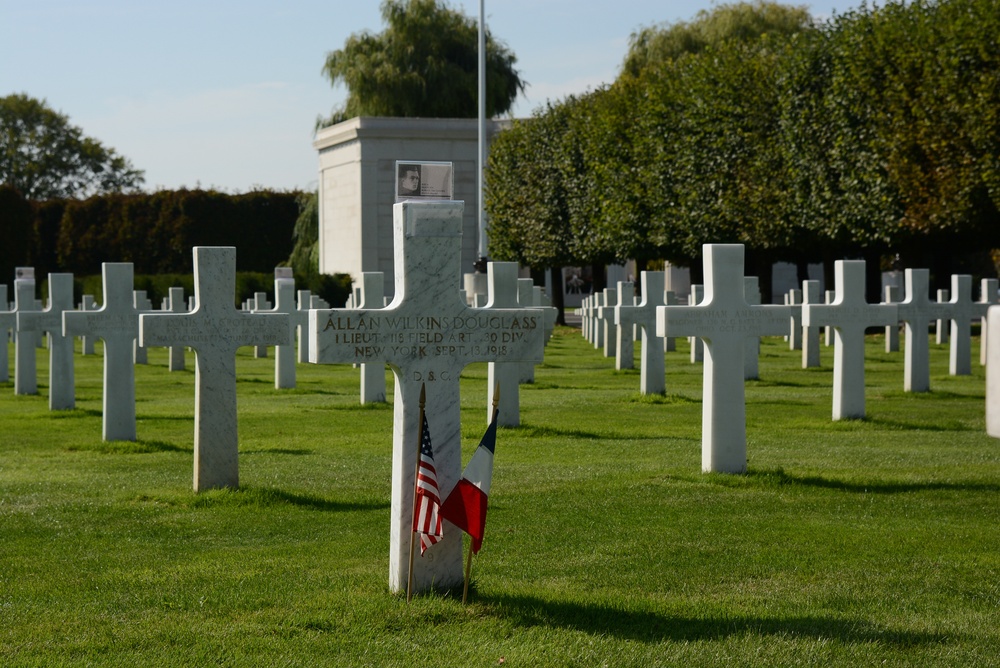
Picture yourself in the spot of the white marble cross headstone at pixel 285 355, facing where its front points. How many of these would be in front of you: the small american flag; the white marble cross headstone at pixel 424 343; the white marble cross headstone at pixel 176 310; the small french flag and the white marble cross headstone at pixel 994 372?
4

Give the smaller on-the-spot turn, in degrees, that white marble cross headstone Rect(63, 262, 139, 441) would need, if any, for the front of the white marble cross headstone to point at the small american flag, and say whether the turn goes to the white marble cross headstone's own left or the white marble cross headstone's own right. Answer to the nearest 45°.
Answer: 0° — it already faces it

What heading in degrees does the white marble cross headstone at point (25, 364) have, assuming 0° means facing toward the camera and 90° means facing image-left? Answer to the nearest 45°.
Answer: approximately 0°

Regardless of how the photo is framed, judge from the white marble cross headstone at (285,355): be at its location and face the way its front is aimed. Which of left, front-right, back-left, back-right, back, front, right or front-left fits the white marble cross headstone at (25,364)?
right

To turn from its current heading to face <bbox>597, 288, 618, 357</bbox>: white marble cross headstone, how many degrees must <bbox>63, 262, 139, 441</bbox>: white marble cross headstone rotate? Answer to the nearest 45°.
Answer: approximately 135° to its left

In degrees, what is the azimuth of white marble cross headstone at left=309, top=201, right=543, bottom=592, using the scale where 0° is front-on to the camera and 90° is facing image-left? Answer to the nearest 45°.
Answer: approximately 0°

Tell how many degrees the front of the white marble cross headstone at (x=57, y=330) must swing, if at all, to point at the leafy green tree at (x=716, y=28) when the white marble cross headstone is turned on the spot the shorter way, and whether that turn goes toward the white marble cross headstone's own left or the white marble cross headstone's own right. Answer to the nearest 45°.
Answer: approximately 135° to the white marble cross headstone's own left

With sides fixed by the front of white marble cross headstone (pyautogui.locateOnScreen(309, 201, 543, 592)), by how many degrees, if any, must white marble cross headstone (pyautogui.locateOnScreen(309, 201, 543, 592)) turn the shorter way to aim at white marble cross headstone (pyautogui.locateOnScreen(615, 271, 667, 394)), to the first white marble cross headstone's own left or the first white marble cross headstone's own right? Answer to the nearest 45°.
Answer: approximately 180°
